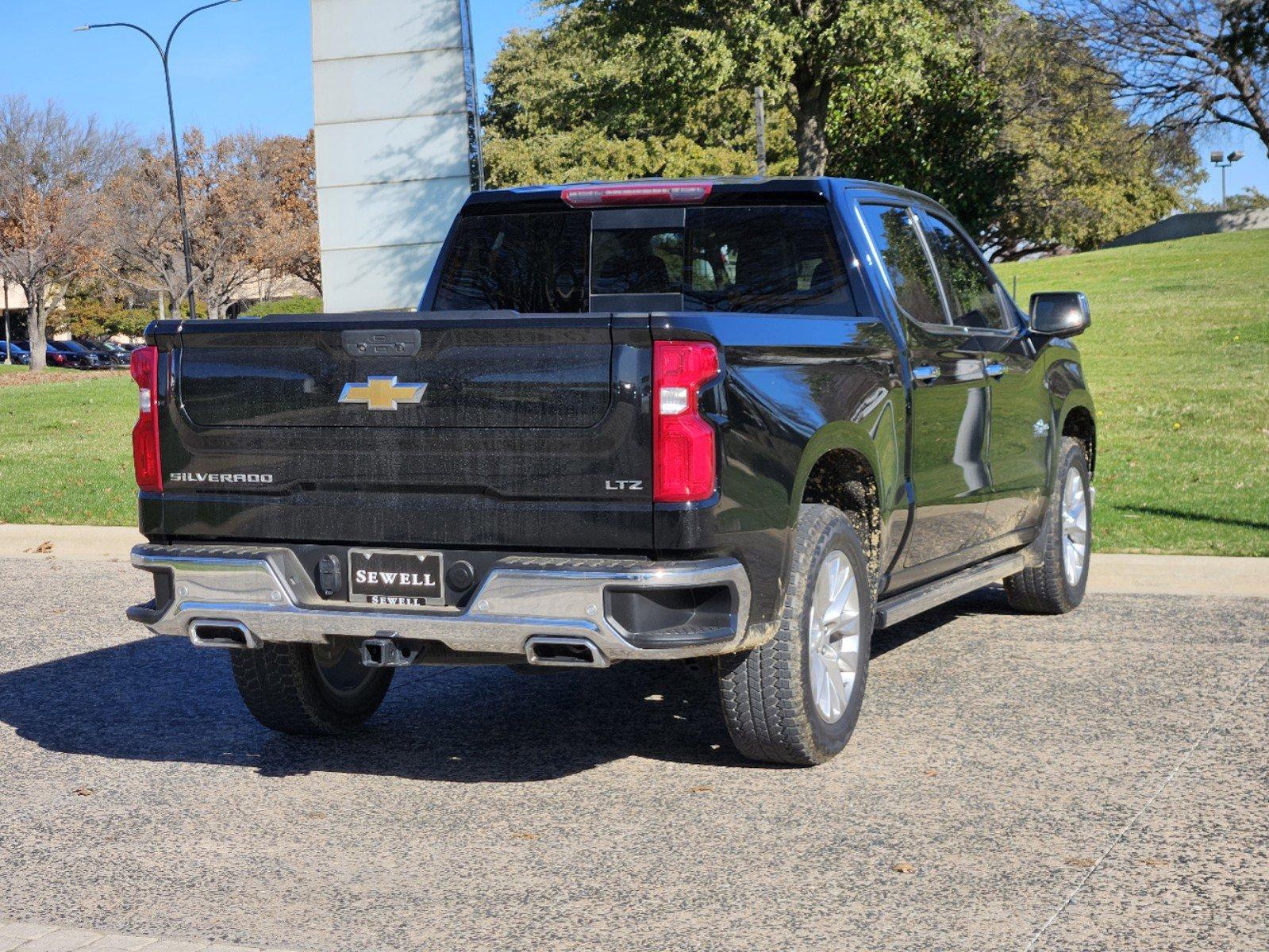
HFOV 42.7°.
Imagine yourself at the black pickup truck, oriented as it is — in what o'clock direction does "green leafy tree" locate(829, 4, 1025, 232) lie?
The green leafy tree is roughly at 11 o'clock from the black pickup truck.

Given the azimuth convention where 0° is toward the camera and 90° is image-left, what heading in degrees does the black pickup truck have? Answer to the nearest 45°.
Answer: approximately 225°

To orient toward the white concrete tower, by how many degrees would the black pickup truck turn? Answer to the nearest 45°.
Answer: approximately 45° to its left

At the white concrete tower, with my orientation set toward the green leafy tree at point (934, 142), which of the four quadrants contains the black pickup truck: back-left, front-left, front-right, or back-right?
back-right
